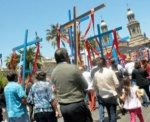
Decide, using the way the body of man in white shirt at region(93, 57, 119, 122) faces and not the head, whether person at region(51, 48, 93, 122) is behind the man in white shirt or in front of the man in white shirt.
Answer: behind

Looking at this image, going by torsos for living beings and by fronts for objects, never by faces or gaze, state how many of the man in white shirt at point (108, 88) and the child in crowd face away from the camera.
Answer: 2

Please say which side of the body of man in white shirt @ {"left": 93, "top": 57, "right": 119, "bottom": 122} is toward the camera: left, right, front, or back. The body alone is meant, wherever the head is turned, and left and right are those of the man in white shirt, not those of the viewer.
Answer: back

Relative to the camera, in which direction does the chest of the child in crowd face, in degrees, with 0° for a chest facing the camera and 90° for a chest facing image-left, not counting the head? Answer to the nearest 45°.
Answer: approximately 180°

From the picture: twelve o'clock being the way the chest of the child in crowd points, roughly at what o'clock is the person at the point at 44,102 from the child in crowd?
The person is roughly at 8 o'clock from the child in crowd.

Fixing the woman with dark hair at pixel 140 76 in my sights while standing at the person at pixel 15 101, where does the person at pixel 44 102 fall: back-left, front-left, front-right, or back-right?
front-right

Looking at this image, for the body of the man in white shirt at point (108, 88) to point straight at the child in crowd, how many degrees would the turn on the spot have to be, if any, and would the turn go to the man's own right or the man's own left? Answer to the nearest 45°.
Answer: approximately 90° to the man's own right

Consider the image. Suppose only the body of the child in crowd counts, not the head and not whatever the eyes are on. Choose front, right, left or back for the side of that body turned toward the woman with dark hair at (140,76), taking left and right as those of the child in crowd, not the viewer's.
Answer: front
